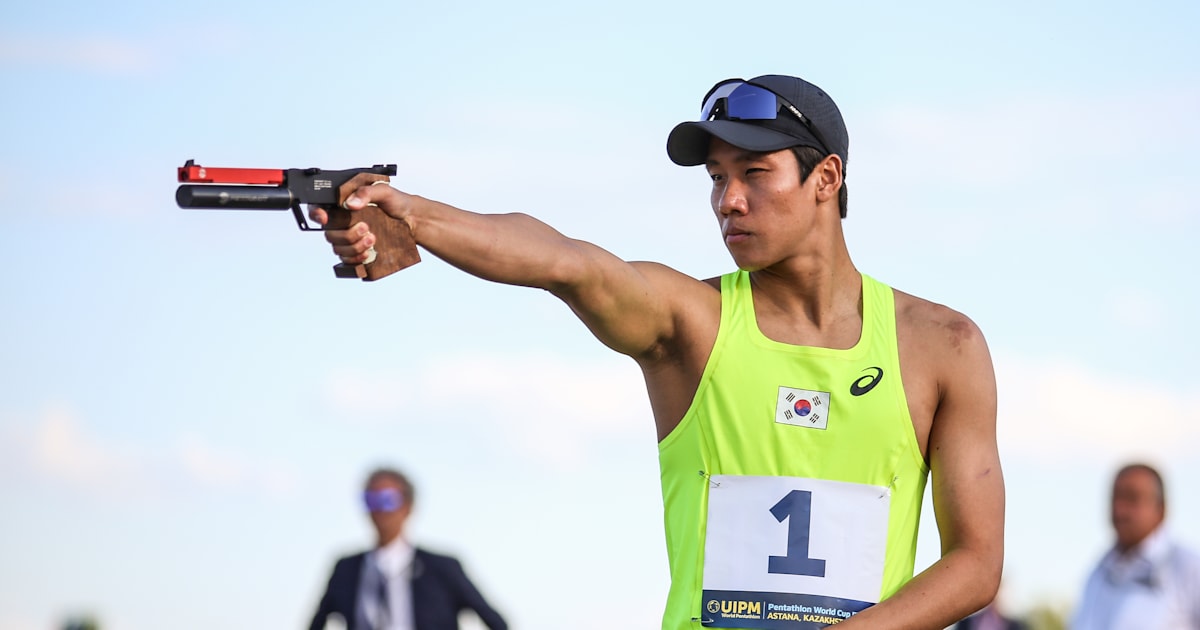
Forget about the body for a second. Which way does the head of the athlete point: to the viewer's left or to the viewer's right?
to the viewer's left

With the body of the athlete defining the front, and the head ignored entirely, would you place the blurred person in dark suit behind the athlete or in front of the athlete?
behind

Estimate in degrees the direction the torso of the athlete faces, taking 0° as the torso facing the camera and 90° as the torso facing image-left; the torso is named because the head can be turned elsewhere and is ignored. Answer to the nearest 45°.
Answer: approximately 0°
